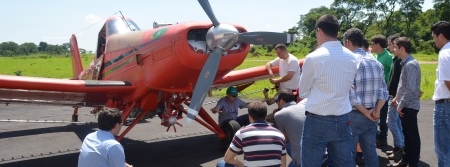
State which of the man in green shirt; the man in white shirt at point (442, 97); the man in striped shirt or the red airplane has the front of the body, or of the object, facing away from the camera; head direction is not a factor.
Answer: the man in striped shirt

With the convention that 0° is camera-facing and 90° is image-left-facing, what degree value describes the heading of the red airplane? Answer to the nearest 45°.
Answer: approximately 315°

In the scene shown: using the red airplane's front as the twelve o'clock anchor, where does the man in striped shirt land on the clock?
The man in striped shirt is roughly at 1 o'clock from the red airplane.

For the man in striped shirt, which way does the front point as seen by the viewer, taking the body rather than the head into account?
away from the camera

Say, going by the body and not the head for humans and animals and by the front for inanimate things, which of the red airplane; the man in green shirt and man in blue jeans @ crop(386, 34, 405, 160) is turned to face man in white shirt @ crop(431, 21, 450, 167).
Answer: the red airplane

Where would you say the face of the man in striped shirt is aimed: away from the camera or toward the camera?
away from the camera

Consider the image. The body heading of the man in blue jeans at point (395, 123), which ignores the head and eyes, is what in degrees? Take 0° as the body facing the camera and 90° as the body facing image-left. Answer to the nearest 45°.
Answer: approximately 90°

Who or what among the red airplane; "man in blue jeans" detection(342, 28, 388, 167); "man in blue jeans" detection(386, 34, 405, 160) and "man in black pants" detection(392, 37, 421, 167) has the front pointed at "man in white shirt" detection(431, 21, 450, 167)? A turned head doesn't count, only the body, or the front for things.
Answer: the red airplane

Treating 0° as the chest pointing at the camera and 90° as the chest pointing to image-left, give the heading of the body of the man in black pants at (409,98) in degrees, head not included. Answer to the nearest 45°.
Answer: approximately 90°

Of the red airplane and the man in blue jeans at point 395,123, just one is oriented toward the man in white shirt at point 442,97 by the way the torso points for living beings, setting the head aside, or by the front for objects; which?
the red airplane

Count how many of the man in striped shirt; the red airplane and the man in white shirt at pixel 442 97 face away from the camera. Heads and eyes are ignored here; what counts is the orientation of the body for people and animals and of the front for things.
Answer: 1

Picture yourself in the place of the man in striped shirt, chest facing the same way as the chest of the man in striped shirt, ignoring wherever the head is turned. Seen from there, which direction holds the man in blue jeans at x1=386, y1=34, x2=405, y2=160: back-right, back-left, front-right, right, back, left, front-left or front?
front-right

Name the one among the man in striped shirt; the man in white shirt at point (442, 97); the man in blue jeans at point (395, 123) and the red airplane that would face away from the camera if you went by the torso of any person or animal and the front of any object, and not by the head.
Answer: the man in striped shirt

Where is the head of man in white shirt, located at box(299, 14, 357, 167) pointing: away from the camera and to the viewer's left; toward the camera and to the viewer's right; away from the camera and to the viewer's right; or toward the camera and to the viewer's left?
away from the camera and to the viewer's left

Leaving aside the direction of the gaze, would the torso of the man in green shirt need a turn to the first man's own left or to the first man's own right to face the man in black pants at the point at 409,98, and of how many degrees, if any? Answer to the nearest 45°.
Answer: approximately 90° to the first man's own left

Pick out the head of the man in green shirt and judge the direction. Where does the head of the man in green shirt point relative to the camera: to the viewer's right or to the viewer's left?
to the viewer's left

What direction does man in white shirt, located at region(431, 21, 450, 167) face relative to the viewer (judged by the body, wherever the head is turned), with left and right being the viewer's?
facing to the left of the viewer
